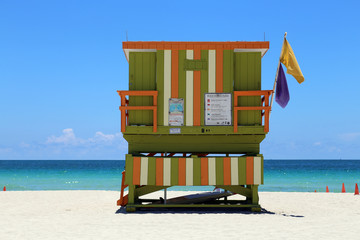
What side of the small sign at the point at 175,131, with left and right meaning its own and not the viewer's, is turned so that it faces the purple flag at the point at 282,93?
left

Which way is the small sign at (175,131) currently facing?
toward the camera

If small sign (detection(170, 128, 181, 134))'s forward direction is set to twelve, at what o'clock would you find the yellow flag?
The yellow flag is roughly at 9 o'clock from the small sign.
